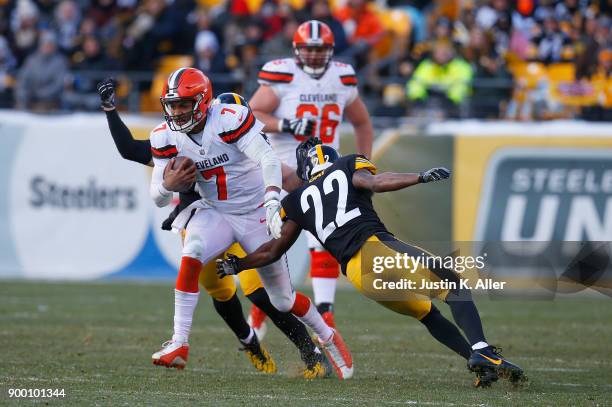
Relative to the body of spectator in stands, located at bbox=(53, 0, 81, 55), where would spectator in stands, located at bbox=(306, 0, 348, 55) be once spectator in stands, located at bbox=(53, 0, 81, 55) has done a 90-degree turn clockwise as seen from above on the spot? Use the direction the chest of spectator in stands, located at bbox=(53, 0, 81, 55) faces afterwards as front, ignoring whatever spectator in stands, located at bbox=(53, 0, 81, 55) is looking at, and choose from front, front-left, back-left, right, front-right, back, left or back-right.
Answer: back-left

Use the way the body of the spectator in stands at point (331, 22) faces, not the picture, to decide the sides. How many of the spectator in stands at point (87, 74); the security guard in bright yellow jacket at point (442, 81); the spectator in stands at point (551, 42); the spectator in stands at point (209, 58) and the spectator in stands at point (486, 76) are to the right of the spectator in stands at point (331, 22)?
2

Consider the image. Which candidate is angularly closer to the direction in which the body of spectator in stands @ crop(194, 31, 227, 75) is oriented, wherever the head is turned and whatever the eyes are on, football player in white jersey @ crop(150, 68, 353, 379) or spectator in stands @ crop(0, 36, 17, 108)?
the football player in white jersey

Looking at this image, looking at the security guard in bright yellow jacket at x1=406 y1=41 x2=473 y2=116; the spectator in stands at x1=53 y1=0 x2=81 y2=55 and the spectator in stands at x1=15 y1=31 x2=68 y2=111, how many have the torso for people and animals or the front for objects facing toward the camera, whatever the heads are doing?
3

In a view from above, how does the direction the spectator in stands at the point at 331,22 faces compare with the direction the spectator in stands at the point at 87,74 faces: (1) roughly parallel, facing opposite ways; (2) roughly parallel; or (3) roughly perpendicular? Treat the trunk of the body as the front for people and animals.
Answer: roughly parallel

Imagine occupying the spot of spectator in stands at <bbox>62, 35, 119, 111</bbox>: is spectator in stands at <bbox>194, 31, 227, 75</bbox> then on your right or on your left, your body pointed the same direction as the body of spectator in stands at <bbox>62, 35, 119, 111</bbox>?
on your left

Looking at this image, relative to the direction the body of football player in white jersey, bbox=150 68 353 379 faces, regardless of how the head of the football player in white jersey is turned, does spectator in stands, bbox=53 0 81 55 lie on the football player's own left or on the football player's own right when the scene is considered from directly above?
on the football player's own right

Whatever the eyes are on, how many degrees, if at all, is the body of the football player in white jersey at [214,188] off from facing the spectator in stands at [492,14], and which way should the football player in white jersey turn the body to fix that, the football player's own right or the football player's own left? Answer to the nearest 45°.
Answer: approximately 180°

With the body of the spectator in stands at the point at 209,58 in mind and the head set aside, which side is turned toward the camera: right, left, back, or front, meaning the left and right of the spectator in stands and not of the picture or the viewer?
front

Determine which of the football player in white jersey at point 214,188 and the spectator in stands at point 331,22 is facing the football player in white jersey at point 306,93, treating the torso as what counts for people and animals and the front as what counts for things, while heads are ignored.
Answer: the spectator in stands

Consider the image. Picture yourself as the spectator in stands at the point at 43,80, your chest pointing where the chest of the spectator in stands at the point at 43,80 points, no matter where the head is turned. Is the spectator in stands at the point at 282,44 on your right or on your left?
on your left

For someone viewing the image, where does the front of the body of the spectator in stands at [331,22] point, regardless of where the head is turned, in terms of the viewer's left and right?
facing the viewer

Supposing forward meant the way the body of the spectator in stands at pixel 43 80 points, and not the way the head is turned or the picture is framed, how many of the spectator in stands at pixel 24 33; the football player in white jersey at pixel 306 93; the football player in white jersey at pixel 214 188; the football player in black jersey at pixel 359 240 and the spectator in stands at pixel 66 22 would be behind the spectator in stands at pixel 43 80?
2

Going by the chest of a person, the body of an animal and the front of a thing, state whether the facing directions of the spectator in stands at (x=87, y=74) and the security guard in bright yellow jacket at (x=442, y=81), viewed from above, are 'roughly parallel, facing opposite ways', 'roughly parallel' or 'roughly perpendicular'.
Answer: roughly parallel

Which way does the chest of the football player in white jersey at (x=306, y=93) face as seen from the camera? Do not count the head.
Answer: toward the camera

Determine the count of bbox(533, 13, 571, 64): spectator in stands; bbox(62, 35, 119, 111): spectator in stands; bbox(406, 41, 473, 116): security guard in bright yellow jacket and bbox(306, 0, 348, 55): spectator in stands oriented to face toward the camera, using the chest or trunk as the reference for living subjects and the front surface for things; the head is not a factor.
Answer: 4
